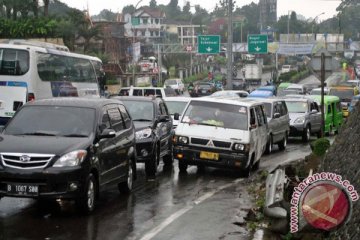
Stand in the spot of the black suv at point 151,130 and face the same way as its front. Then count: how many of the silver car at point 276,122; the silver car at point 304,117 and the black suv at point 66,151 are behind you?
2

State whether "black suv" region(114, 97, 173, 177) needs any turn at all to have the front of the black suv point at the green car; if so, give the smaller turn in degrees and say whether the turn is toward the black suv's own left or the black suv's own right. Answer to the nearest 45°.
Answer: approximately 180°

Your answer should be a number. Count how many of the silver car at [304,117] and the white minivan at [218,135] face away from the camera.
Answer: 0

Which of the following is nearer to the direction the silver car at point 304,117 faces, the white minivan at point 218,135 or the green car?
the white minivan

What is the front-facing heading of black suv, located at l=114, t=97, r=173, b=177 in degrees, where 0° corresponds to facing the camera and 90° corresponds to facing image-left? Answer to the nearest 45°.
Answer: approximately 45°

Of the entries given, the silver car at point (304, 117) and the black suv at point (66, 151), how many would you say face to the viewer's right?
0

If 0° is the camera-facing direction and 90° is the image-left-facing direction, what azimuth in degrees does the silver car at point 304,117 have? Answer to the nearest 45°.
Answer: approximately 45°

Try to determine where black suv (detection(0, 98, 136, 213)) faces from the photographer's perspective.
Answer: facing the viewer and to the left of the viewer

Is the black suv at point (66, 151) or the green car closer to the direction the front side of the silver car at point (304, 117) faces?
the black suv

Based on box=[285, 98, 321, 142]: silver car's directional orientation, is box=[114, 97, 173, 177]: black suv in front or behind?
in front

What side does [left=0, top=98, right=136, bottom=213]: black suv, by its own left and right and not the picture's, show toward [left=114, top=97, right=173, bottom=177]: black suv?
back
